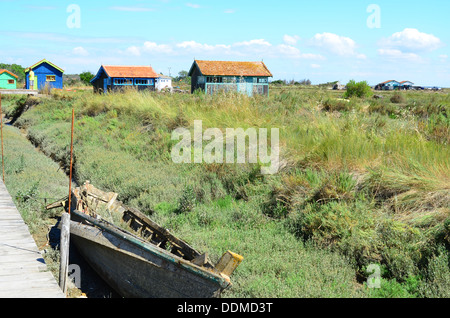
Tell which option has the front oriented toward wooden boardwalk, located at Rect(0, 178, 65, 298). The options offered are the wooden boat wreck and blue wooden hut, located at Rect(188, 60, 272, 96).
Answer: the blue wooden hut

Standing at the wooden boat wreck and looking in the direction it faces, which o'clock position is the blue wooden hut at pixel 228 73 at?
The blue wooden hut is roughly at 8 o'clock from the wooden boat wreck.

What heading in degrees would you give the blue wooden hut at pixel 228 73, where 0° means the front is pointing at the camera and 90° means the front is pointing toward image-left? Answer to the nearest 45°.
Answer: approximately 0°

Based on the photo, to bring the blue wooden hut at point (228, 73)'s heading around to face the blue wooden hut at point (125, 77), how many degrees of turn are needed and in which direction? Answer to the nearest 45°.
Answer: approximately 135° to its right

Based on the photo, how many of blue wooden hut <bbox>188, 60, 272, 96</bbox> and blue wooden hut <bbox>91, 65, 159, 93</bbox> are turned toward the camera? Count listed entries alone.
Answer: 2

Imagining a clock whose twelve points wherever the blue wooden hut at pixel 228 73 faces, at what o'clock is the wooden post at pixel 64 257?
The wooden post is roughly at 12 o'clock from the blue wooden hut.

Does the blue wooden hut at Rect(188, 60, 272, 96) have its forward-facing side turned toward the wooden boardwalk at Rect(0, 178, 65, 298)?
yes

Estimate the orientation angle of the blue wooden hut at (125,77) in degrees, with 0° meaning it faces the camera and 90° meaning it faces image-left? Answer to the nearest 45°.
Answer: approximately 0°

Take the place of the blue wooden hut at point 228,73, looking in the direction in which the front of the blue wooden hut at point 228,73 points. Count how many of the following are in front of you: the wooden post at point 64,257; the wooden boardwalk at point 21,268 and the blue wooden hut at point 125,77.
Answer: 2

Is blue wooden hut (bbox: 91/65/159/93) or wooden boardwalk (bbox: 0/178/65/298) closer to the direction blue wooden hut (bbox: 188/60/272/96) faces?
the wooden boardwalk

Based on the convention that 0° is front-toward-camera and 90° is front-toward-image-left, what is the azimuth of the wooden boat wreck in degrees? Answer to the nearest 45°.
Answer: approximately 315°

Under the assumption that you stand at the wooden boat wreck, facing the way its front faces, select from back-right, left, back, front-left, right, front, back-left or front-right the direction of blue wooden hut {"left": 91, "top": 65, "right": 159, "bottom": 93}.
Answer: back-left
